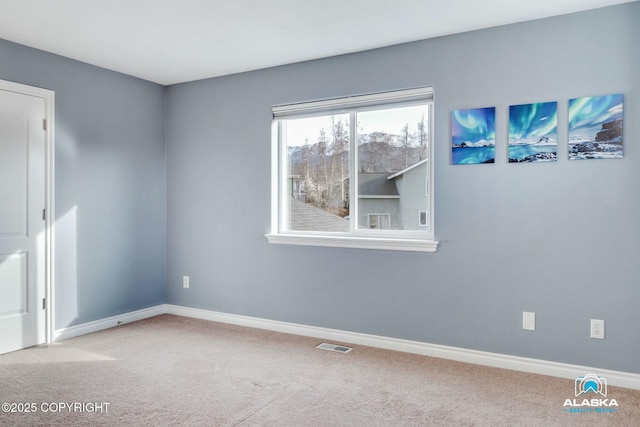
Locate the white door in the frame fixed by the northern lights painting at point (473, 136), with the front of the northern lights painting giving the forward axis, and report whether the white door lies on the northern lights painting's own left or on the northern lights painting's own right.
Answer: on the northern lights painting's own right

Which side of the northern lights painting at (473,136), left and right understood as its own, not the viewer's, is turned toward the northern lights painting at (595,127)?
left

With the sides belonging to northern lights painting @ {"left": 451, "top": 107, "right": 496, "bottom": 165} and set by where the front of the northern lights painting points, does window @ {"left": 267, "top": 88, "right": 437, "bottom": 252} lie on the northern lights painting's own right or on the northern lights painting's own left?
on the northern lights painting's own right

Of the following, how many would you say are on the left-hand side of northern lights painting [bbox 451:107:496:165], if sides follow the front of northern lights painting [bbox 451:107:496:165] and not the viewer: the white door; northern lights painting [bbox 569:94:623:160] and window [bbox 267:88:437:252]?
1

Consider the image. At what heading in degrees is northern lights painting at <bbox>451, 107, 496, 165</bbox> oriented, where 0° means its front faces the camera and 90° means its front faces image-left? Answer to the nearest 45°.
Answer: approximately 0°
